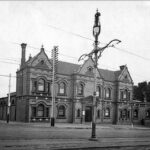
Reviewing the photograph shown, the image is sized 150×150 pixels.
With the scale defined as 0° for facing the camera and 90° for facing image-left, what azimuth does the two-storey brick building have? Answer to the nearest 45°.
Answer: approximately 315°
